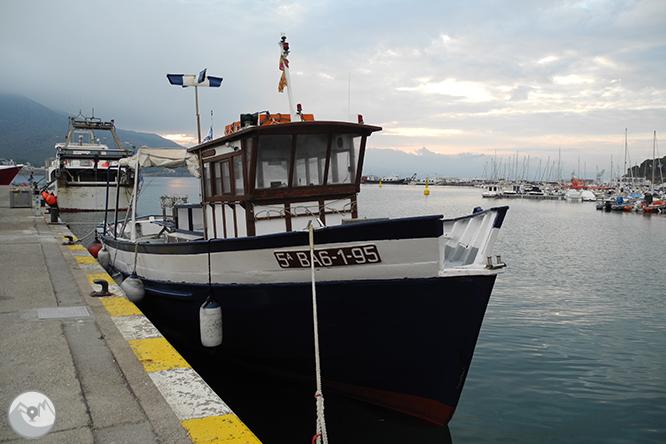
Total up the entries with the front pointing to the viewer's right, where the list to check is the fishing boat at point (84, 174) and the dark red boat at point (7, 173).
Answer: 1

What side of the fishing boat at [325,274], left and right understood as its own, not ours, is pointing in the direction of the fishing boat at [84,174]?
back

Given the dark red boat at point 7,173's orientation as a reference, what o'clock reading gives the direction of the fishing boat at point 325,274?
The fishing boat is roughly at 3 o'clock from the dark red boat.

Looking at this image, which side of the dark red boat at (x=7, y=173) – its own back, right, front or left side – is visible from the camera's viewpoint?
right

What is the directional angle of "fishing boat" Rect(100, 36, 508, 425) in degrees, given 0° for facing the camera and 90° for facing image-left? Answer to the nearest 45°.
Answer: approximately 315°

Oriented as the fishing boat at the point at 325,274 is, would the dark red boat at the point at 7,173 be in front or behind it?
behind
